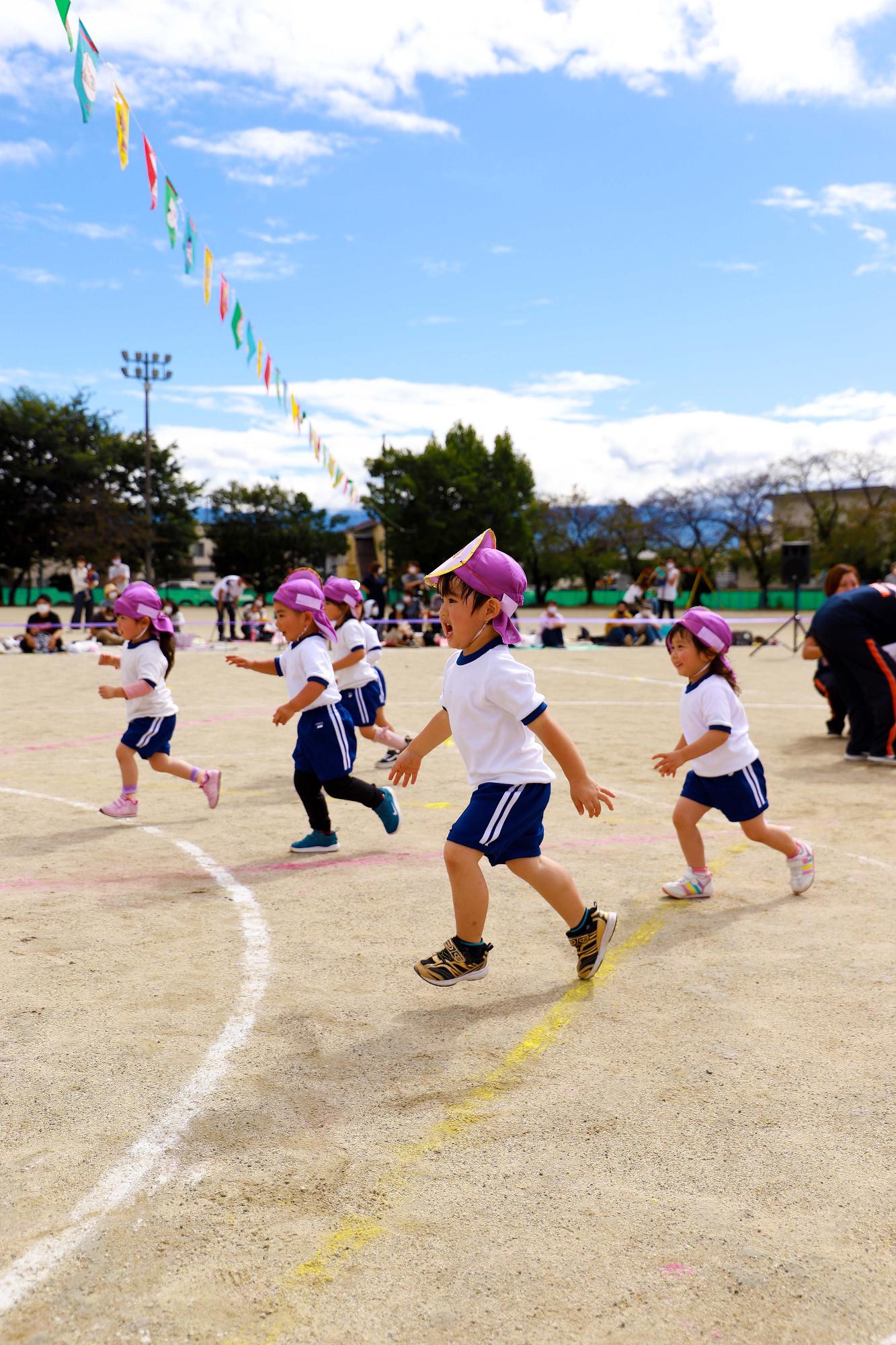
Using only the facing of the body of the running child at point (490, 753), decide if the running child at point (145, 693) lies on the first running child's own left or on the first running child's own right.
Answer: on the first running child's own right

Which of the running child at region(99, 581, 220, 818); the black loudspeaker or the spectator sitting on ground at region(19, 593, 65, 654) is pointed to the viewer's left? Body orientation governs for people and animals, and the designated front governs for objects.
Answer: the running child

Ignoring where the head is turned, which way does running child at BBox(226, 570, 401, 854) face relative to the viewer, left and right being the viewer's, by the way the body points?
facing to the left of the viewer

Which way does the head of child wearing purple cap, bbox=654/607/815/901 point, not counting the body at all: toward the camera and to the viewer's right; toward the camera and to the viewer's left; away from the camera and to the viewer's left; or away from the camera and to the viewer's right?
toward the camera and to the viewer's left

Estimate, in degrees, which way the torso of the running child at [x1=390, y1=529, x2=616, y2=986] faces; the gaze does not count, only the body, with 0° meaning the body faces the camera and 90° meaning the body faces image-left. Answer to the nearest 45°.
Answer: approximately 90°

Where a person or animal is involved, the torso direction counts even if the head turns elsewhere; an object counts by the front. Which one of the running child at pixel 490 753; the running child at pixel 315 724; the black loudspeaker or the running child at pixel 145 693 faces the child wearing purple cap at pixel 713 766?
the black loudspeaker

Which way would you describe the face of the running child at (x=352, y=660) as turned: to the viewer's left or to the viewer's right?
to the viewer's left

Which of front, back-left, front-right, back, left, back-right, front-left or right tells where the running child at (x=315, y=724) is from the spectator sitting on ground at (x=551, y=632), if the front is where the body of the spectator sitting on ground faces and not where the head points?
front

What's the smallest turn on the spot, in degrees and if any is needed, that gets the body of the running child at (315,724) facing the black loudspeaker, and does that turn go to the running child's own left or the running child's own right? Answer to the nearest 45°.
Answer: approximately 135° to the running child's own right

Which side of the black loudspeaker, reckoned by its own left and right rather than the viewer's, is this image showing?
front

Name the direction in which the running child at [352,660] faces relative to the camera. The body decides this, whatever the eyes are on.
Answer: to the viewer's left

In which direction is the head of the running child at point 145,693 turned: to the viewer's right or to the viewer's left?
to the viewer's left

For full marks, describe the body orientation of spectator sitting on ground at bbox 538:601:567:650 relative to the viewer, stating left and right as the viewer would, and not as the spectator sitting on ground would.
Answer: facing the viewer

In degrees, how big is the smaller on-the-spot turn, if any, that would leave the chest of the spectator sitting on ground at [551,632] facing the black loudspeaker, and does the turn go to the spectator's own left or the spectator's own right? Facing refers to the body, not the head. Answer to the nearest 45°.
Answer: approximately 90° to the spectator's own left

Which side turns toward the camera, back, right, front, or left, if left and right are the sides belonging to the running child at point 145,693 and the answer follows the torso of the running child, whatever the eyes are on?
left

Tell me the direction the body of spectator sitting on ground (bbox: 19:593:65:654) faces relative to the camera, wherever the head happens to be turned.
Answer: toward the camera
